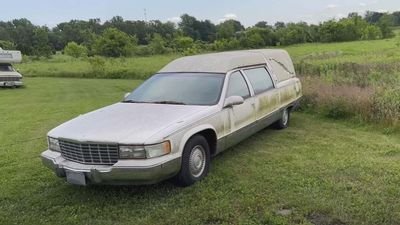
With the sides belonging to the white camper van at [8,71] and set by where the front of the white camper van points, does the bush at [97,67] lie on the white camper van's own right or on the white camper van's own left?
on the white camper van's own left

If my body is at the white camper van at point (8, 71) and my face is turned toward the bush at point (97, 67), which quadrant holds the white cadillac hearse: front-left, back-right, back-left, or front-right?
back-right

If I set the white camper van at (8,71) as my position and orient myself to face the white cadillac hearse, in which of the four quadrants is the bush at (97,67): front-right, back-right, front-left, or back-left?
back-left

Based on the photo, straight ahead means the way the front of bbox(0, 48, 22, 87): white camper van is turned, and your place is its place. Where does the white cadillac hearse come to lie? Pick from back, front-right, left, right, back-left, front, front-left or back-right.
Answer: front-right

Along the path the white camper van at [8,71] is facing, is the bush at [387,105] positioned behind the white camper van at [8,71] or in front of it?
in front

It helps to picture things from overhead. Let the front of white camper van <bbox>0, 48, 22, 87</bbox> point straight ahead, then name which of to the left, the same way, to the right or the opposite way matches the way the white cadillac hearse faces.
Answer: to the right

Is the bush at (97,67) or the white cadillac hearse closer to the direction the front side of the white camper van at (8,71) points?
the white cadillac hearse

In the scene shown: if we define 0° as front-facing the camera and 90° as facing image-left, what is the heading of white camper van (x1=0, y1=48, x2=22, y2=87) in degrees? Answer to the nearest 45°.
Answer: approximately 315°

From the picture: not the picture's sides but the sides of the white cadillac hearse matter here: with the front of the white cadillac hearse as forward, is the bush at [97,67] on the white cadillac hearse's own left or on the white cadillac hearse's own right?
on the white cadillac hearse's own right

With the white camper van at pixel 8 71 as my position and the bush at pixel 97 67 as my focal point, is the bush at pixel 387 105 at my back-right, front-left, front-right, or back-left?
back-right

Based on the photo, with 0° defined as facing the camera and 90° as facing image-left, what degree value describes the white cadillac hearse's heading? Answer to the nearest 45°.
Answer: approximately 45°

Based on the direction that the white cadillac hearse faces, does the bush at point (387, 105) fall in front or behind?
behind
